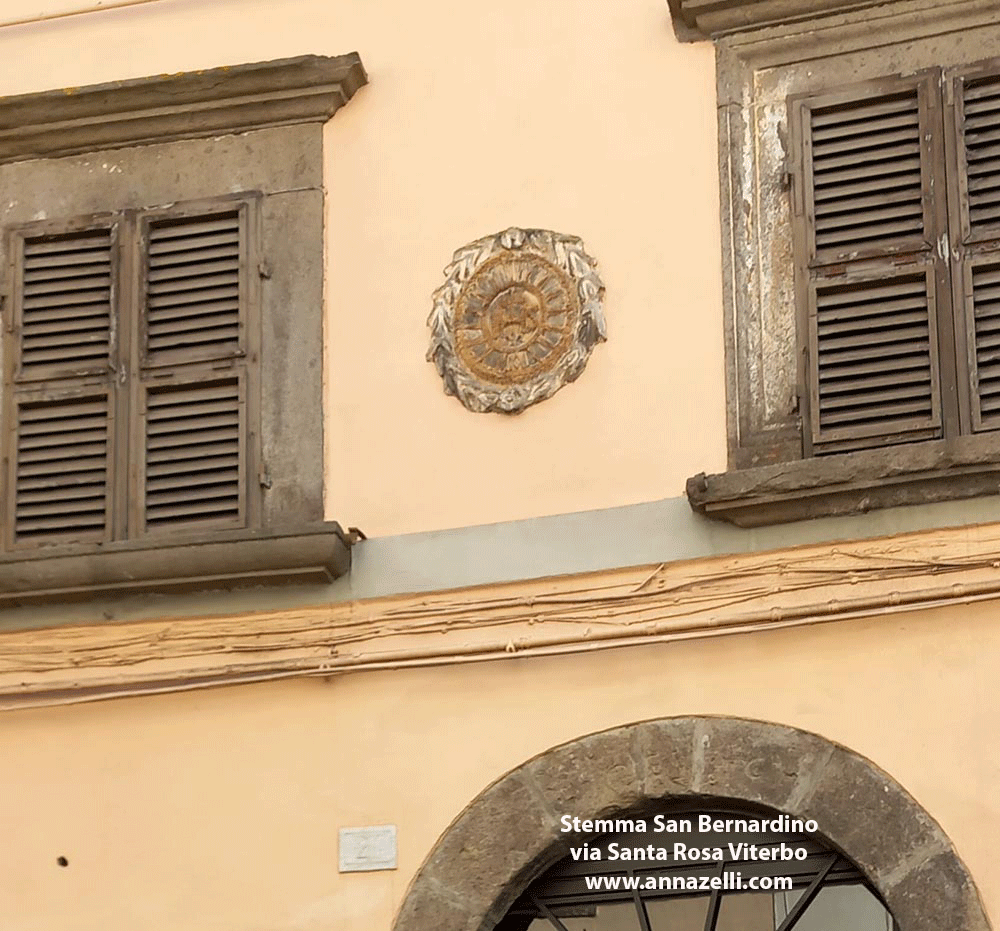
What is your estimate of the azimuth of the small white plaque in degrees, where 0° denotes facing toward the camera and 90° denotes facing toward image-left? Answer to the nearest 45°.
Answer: approximately 0°

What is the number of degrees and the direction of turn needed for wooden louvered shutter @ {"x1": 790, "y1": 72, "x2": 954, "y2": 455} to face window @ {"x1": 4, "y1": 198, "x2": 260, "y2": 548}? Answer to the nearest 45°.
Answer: approximately 90° to its right

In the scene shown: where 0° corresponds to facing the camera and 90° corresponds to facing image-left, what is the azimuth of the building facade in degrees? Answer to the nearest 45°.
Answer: approximately 0°

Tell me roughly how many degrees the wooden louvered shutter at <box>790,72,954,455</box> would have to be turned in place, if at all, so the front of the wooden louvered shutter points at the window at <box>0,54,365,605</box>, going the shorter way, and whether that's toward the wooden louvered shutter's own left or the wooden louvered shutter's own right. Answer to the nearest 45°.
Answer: approximately 90° to the wooden louvered shutter's own right

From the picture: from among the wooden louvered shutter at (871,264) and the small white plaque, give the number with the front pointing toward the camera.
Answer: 2
